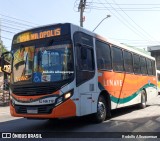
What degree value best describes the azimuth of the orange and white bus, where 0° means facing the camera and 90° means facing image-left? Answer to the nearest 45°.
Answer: approximately 45°
